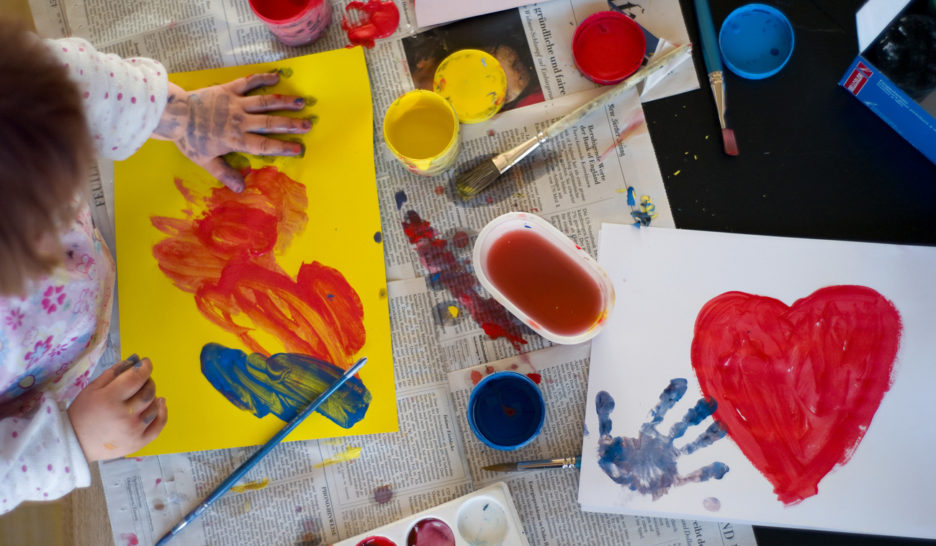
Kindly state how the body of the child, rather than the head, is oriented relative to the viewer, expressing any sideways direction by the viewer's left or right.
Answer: facing to the right of the viewer

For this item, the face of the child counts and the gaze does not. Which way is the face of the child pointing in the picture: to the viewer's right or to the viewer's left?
to the viewer's right
